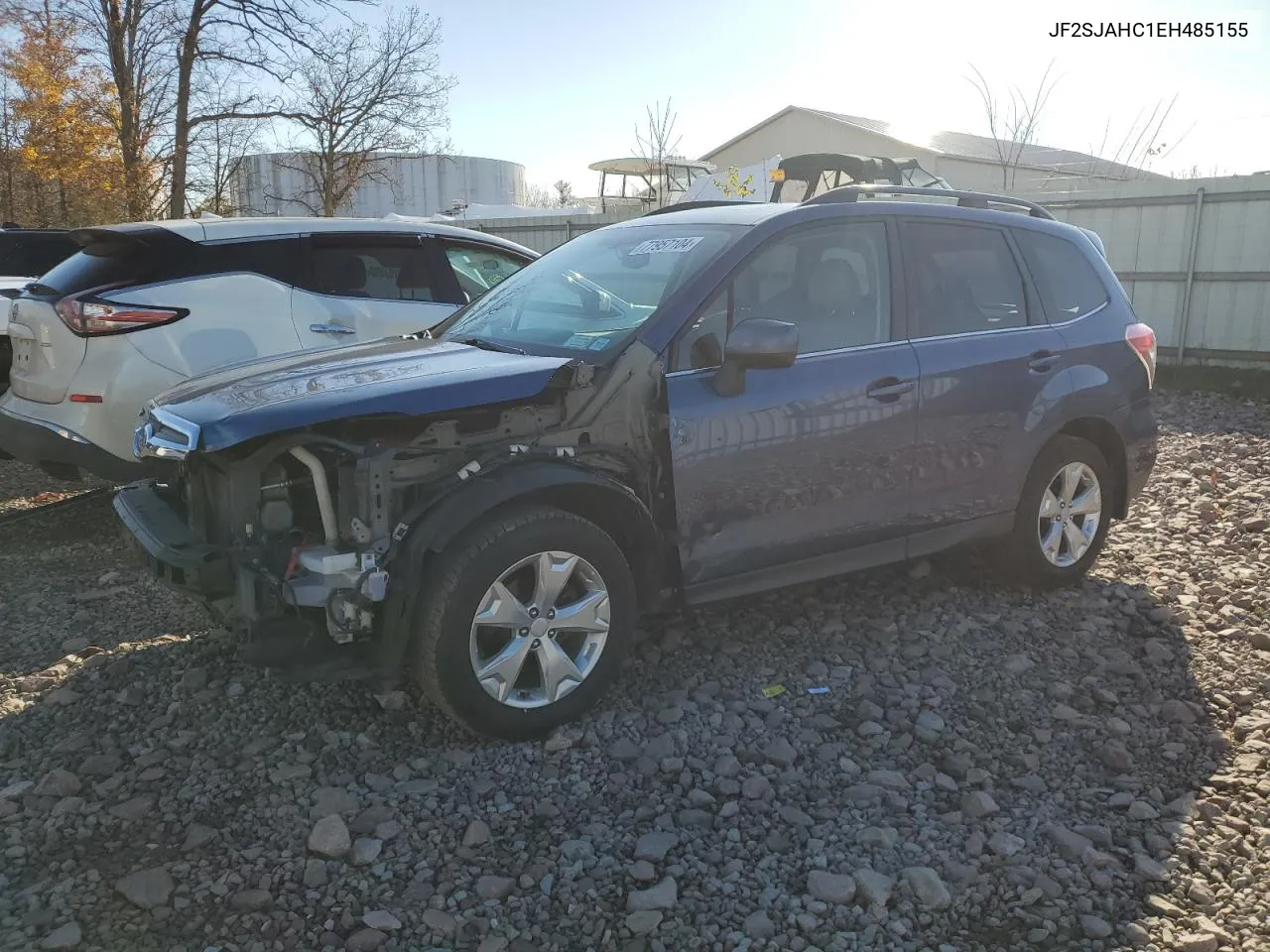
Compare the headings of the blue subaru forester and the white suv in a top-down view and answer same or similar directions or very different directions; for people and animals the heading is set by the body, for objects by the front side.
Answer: very different directions

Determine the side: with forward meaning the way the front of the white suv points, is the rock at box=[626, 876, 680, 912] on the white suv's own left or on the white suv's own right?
on the white suv's own right

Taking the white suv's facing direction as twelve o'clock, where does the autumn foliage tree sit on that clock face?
The autumn foliage tree is roughly at 10 o'clock from the white suv.

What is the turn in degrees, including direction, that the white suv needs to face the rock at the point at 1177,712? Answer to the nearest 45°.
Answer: approximately 90° to its right

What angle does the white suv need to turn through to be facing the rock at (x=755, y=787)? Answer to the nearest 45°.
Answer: approximately 90° to its right

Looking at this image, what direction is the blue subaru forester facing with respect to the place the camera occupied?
facing the viewer and to the left of the viewer

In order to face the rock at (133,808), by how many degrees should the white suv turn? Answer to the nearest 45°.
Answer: approximately 135° to its right

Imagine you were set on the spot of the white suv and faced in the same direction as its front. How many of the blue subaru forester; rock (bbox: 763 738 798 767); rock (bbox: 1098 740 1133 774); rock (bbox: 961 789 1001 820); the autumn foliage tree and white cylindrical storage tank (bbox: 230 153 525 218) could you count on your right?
4

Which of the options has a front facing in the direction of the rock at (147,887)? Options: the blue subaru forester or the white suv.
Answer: the blue subaru forester

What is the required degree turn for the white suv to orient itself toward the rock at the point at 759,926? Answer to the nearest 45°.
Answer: approximately 135° to its right

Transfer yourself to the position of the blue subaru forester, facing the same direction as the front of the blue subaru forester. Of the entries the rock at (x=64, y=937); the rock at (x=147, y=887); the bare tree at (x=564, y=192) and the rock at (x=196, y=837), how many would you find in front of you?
3

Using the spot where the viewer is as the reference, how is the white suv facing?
facing away from the viewer and to the right of the viewer

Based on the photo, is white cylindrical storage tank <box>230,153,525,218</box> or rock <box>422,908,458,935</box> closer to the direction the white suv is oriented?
the white cylindrical storage tank

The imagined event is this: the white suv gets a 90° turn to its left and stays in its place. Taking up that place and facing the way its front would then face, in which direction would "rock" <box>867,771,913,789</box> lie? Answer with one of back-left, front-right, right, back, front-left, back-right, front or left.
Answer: back

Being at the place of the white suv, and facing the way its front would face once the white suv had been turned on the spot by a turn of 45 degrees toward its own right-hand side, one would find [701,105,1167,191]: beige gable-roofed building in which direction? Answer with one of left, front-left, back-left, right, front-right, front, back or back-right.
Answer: front-left
